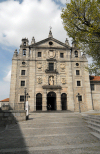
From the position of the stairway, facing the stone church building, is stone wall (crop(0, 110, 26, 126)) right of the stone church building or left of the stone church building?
left

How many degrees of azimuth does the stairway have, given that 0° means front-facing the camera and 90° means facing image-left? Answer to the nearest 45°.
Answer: approximately 45°

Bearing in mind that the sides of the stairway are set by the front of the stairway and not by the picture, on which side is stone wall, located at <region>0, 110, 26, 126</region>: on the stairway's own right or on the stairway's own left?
on the stairway's own right

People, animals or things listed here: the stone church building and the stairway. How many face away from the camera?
0

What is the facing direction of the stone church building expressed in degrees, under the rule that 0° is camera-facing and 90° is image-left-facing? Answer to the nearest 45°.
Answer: approximately 0°

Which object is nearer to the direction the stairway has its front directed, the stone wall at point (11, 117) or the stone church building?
the stone wall

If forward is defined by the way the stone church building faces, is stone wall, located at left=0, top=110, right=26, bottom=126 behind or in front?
in front
